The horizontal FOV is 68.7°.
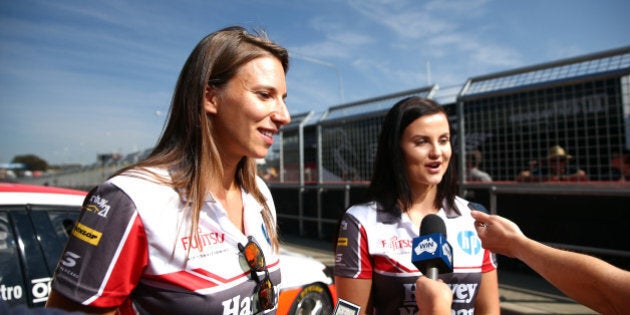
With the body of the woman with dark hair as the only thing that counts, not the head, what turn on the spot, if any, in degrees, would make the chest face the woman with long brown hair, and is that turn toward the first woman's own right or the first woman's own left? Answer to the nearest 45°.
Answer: approximately 90° to the first woman's own right

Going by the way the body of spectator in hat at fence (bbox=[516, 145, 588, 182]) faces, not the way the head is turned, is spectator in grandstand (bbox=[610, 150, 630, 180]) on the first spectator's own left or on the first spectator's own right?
on the first spectator's own left

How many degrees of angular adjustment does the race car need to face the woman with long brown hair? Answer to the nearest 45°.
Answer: approximately 45° to its right

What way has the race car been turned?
to the viewer's right

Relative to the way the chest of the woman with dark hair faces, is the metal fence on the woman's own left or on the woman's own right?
on the woman's own left

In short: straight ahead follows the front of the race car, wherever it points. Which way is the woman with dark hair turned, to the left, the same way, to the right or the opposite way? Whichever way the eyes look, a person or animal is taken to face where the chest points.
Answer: to the right

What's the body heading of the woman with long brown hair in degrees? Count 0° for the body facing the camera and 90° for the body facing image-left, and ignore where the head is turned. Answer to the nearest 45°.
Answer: approximately 315°

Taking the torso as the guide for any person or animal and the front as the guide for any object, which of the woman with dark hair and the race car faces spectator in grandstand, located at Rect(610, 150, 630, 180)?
the race car

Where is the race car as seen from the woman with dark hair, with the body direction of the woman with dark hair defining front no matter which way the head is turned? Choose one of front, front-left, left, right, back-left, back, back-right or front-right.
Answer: back-right

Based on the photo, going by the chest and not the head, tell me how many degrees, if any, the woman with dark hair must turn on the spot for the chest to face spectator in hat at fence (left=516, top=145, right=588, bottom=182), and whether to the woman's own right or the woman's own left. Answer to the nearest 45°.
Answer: approximately 90° to the woman's own left

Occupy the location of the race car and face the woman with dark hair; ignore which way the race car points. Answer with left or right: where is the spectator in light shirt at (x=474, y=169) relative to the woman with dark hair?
left

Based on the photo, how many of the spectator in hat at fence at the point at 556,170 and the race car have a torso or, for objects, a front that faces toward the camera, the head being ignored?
1
